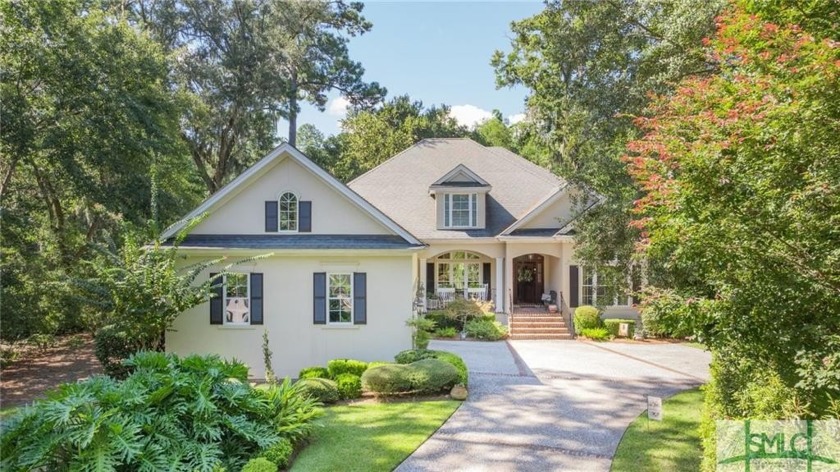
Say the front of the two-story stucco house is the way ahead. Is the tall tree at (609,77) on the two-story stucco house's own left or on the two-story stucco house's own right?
on the two-story stucco house's own left

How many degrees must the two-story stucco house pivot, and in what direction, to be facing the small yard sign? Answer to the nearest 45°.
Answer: approximately 45° to its left

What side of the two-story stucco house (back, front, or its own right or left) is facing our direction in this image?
front

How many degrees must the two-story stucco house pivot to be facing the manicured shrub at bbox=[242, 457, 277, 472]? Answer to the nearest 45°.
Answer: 0° — it already faces it

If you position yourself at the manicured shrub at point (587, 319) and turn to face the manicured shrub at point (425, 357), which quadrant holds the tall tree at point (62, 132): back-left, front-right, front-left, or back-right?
front-right

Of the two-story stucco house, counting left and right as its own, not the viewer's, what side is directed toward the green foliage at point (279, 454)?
front

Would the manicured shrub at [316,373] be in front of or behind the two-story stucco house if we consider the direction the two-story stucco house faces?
in front

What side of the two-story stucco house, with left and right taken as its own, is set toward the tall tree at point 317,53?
back
